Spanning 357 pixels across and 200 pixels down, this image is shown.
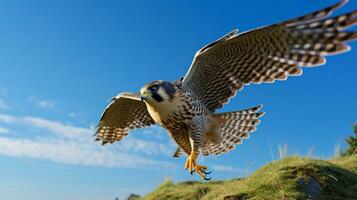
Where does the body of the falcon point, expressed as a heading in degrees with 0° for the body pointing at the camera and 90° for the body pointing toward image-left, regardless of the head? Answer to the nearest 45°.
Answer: approximately 45°
